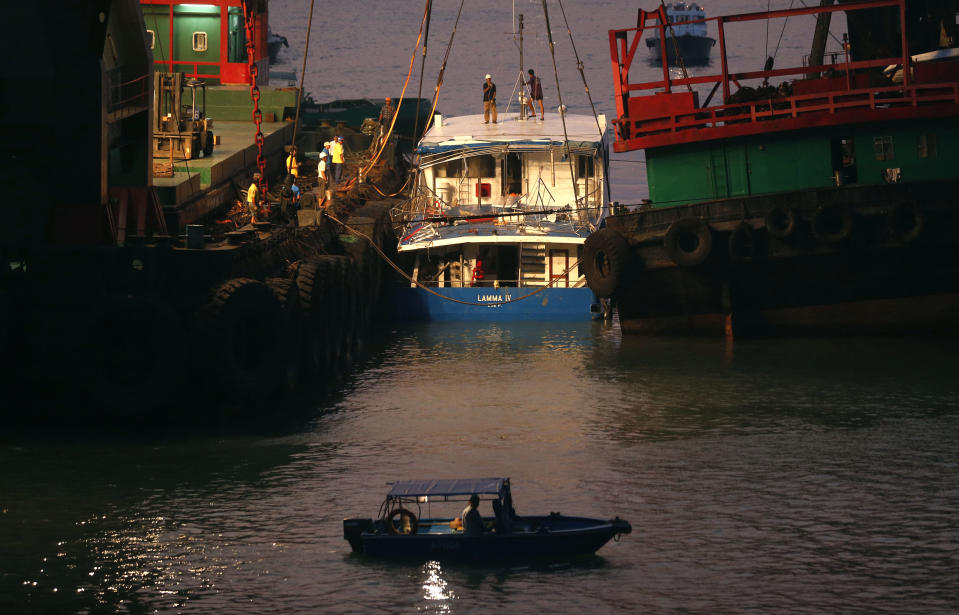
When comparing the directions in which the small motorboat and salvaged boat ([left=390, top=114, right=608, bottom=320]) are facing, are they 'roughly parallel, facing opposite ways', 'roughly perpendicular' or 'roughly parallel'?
roughly perpendicular

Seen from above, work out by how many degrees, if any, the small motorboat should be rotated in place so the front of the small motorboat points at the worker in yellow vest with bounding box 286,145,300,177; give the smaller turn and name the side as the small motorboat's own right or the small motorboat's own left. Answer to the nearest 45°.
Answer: approximately 90° to the small motorboat's own left

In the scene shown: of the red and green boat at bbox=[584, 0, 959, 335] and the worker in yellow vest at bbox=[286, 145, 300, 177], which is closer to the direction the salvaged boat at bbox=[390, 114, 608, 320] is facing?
the worker in yellow vest

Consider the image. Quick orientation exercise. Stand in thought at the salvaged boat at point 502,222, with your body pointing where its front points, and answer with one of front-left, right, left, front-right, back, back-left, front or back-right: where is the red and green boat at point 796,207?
back-right

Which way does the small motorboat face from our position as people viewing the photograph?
facing to the right of the viewer

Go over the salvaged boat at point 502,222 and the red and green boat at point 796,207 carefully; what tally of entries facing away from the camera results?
1

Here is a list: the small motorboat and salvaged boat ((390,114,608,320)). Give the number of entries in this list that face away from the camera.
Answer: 1

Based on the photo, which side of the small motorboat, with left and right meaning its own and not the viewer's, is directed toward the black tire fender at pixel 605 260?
left

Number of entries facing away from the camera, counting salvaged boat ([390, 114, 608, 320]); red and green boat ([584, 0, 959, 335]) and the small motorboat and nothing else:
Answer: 1

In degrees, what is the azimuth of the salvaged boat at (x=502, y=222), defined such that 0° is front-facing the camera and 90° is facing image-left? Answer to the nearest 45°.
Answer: approximately 180°
